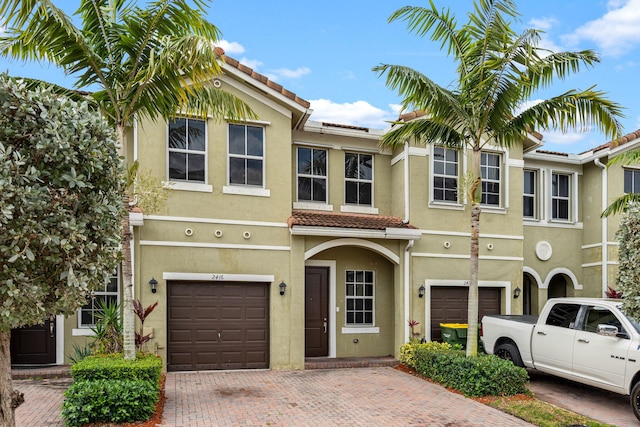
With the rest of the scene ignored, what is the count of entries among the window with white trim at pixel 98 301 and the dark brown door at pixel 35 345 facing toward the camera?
2

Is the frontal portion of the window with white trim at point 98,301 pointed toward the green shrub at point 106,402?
yes

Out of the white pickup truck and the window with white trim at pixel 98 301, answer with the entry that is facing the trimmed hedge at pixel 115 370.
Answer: the window with white trim

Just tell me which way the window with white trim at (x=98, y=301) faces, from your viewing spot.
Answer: facing the viewer

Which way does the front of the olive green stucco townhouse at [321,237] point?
toward the camera

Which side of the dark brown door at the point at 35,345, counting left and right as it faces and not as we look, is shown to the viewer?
front

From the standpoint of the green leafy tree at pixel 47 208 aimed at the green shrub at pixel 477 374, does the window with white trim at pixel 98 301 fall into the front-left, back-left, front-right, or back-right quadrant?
front-left

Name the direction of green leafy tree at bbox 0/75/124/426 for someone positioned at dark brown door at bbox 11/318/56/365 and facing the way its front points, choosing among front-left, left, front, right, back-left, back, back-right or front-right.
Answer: front

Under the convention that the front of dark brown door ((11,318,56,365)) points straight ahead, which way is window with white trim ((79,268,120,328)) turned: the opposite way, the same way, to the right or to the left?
the same way

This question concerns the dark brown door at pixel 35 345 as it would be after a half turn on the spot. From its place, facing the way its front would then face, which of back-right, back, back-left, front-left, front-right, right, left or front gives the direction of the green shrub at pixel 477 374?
back-right

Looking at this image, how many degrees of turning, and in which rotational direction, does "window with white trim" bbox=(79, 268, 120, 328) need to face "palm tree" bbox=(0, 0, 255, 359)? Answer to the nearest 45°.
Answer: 0° — it already faces it
